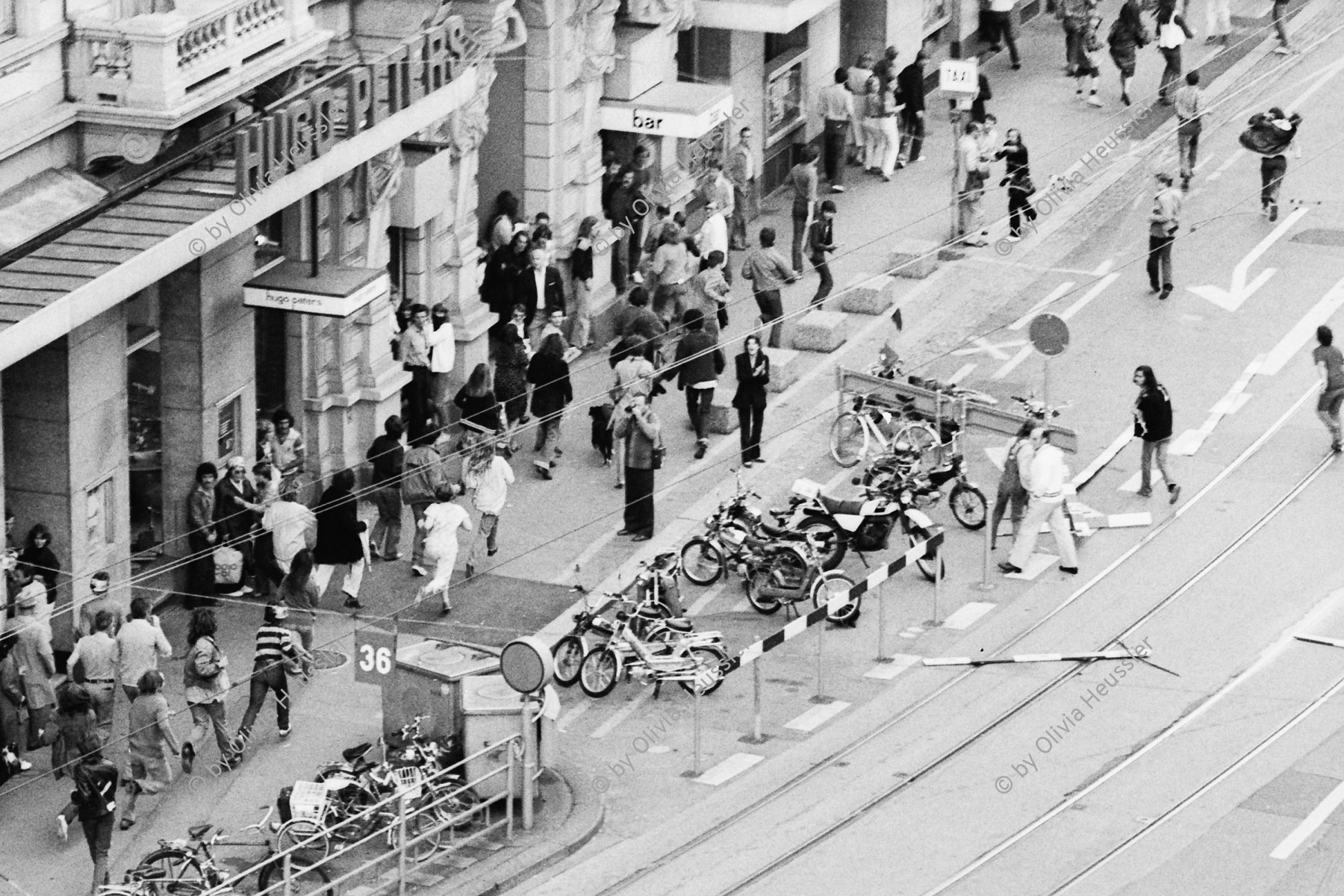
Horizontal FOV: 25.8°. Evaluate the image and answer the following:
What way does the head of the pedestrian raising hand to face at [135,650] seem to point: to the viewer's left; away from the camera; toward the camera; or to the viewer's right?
away from the camera

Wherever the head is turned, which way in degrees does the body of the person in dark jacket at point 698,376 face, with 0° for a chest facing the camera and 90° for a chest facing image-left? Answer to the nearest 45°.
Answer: approximately 180°

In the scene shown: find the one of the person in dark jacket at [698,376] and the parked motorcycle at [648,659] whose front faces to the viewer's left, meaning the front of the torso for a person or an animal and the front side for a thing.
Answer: the parked motorcycle

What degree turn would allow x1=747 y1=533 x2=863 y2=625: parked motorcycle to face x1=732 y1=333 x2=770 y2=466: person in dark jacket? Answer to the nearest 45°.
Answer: approximately 135° to its left

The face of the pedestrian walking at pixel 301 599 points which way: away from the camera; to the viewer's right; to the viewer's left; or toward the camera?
away from the camera

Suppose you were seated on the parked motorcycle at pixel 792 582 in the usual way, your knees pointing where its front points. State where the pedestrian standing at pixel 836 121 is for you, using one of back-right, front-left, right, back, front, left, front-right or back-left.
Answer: back-left

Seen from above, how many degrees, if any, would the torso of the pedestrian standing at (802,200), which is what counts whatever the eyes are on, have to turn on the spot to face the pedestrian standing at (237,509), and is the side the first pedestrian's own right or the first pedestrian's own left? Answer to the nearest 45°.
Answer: approximately 180°

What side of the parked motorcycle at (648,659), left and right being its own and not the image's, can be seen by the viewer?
left

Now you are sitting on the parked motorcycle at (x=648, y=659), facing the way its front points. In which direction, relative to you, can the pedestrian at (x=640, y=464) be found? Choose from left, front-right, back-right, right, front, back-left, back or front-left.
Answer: right

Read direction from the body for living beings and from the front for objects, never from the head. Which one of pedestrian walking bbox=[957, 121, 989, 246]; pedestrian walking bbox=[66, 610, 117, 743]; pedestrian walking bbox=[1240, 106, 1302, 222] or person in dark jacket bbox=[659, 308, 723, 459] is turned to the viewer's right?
pedestrian walking bbox=[957, 121, 989, 246]
